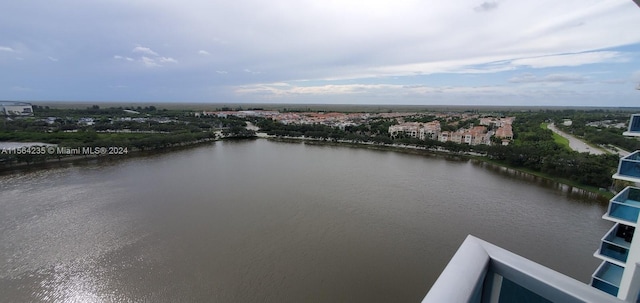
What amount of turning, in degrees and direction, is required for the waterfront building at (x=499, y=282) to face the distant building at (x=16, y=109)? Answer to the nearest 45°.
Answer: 0° — it already faces it

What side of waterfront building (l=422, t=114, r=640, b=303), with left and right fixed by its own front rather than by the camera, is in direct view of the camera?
left

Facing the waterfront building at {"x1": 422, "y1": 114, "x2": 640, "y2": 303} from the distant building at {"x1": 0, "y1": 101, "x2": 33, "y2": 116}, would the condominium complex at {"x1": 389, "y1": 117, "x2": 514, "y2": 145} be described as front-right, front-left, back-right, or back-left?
front-left
